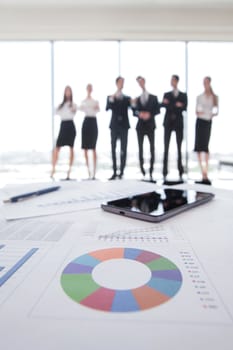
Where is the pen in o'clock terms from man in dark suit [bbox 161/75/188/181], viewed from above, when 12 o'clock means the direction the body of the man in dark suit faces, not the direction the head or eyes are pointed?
The pen is roughly at 12 o'clock from the man in dark suit.

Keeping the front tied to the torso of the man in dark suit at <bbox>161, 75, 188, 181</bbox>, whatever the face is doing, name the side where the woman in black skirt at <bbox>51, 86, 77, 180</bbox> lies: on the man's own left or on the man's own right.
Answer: on the man's own right
